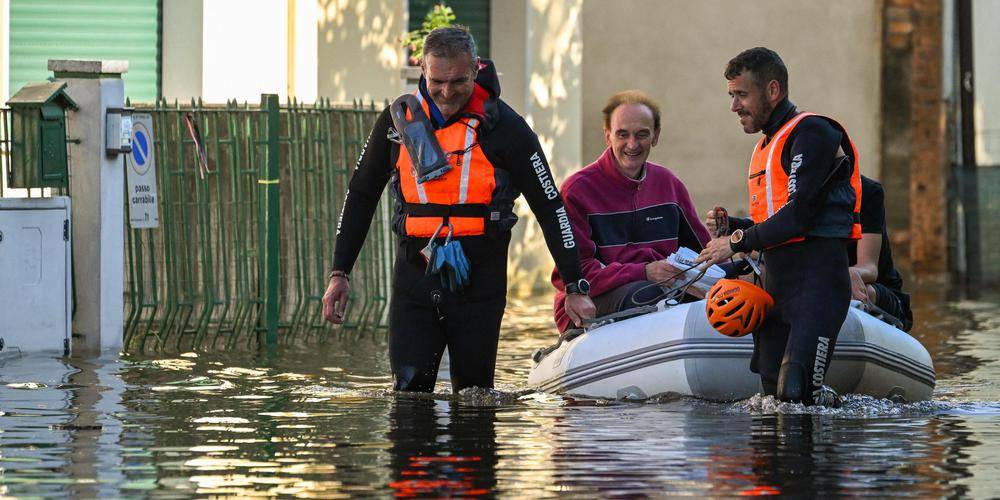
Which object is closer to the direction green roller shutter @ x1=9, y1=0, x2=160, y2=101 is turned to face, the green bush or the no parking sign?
the no parking sign

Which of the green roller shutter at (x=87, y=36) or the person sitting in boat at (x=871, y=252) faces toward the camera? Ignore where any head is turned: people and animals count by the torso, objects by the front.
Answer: the green roller shutter

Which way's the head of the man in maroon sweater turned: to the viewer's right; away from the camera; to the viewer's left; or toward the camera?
toward the camera

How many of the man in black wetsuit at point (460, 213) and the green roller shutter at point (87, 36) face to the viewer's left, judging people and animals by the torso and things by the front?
0

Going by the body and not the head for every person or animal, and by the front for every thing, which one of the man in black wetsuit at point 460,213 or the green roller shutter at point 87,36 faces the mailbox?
the green roller shutter

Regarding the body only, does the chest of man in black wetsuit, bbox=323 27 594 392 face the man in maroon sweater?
no

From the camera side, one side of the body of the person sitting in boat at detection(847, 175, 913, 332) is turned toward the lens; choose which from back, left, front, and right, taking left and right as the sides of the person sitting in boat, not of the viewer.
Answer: left

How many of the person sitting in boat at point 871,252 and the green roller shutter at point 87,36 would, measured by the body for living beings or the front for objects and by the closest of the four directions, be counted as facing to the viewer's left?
1

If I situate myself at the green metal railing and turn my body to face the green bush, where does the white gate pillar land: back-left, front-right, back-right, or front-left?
back-left

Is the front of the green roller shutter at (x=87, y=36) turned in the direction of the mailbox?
yes

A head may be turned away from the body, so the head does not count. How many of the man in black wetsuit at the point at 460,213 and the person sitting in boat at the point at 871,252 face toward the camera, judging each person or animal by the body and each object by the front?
1

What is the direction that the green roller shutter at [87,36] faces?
toward the camera

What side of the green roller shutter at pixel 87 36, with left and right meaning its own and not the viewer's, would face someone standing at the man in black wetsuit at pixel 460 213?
front

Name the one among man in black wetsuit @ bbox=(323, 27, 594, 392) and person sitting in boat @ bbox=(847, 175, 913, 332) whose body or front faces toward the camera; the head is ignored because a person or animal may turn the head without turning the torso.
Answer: the man in black wetsuit

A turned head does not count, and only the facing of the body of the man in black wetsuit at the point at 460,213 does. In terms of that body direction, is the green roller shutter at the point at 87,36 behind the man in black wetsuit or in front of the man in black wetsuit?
behind

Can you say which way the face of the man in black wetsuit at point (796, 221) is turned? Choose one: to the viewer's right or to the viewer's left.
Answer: to the viewer's left

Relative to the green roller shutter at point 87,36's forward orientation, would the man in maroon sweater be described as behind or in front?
in front

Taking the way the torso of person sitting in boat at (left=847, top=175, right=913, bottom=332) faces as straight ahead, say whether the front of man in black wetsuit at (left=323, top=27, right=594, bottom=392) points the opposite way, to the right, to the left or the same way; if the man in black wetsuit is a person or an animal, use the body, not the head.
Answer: to the left
